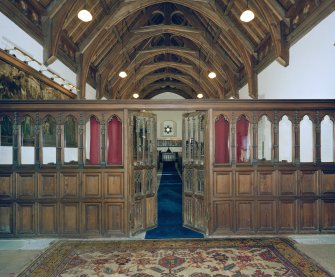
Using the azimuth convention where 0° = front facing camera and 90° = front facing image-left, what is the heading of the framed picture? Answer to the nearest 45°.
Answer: approximately 0°

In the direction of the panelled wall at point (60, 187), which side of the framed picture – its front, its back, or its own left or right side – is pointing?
front

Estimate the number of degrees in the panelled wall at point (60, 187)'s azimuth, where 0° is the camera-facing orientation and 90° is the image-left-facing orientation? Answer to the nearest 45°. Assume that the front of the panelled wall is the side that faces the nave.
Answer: approximately 0°

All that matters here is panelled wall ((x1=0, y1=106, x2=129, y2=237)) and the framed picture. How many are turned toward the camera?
2

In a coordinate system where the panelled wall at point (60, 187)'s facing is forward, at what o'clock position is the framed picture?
The framed picture is roughly at 7 o'clock from the panelled wall.

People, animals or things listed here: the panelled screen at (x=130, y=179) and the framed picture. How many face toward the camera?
2

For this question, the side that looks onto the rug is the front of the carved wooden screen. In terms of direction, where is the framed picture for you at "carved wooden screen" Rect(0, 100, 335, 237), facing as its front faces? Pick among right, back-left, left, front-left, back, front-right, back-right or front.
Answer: back

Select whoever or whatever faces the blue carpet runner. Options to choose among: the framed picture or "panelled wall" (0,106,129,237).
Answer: the framed picture

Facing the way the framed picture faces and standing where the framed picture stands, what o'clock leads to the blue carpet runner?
The blue carpet runner is roughly at 12 o'clock from the framed picture.

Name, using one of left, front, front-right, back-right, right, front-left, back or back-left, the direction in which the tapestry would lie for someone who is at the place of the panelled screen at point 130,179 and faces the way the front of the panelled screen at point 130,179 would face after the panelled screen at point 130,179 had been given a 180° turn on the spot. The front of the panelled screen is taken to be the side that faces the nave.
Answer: left
